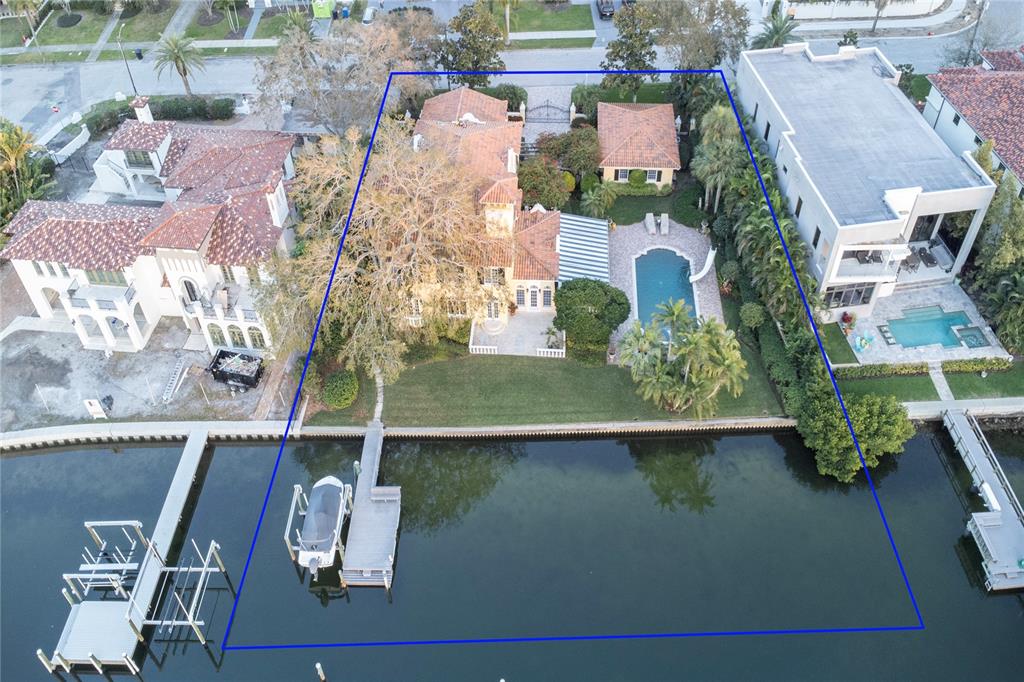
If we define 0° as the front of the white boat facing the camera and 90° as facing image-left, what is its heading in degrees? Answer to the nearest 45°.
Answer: approximately 180°

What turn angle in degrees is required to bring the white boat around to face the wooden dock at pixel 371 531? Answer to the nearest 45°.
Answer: approximately 90° to its right

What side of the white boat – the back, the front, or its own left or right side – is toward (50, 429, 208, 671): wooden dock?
left

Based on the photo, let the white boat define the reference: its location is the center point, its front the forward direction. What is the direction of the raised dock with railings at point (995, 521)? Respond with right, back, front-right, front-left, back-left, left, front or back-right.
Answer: right
